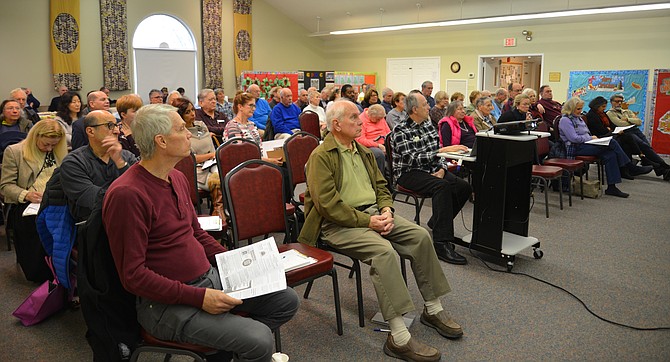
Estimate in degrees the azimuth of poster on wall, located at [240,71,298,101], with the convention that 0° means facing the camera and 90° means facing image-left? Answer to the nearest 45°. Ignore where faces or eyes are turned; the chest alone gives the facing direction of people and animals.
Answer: approximately 0°

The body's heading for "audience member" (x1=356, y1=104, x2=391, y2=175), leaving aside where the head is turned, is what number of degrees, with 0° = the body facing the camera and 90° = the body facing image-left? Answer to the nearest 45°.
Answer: approximately 315°

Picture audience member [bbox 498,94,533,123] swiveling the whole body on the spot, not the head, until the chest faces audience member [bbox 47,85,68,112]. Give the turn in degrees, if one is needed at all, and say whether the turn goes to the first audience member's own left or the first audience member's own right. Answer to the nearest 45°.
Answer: approximately 135° to the first audience member's own right

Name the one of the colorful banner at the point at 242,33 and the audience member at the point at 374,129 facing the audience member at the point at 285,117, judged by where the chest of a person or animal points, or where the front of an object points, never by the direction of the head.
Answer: the colorful banner

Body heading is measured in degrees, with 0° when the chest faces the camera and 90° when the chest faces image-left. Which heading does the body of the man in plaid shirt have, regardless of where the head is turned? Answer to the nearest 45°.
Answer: approximately 315°

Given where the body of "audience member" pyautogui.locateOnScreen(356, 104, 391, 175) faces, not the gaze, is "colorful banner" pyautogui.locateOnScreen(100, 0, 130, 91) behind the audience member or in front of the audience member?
behind

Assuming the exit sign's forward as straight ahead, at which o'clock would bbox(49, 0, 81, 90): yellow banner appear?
The yellow banner is roughly at 2 o'clock from the exit sign.

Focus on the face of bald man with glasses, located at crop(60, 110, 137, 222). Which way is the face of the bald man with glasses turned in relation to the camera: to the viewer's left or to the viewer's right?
to the viewer's right

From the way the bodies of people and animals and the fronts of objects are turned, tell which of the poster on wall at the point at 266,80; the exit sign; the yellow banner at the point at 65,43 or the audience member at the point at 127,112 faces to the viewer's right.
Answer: the audience member
